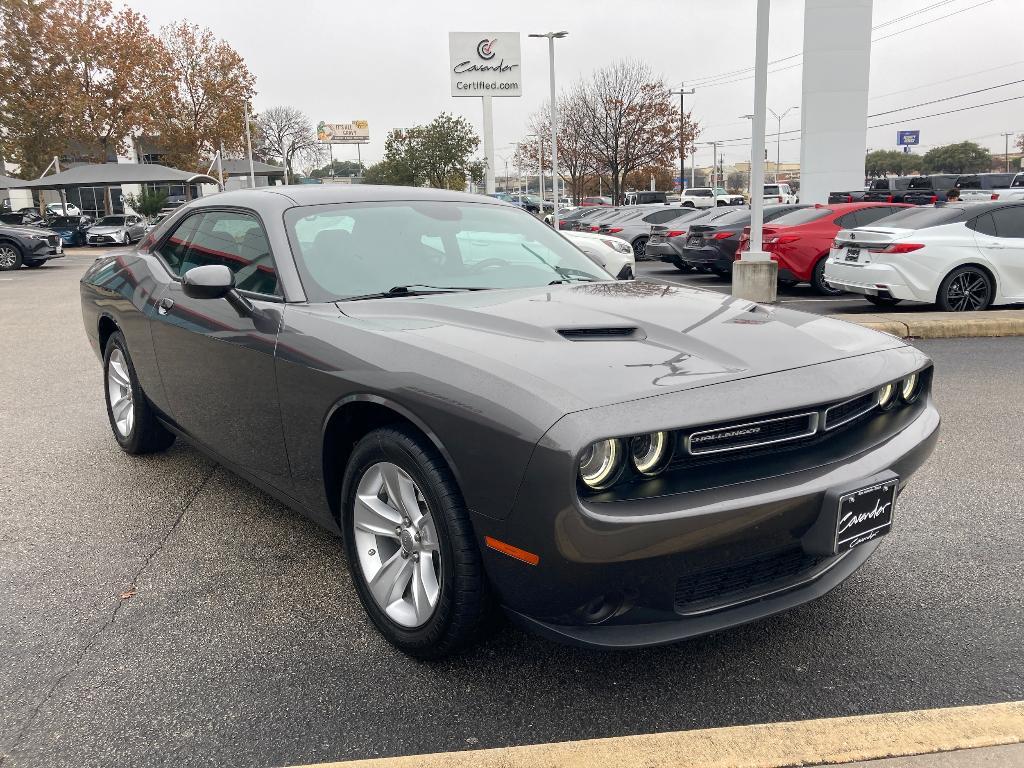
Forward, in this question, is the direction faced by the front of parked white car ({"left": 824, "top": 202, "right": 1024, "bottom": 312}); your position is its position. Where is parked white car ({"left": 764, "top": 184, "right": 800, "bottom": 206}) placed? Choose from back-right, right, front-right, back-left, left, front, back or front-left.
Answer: front-left

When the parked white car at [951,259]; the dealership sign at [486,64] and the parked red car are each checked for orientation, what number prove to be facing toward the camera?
1

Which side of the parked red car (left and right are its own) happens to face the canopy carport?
left

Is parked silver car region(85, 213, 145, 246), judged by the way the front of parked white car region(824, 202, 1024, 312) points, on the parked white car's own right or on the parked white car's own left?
on the parked white car's own left

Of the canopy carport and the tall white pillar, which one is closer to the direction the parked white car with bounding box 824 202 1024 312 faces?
the tall white pillar

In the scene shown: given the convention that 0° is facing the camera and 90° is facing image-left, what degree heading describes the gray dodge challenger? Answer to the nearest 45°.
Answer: approximately 315°

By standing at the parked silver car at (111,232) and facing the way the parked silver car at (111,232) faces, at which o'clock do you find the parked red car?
The parked red car is roughly at 10 o'clock from the parked silver car.

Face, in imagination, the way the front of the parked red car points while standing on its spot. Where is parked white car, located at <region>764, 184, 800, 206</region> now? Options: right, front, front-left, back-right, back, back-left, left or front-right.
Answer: front-left

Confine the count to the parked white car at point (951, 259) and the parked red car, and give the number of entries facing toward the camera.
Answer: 0

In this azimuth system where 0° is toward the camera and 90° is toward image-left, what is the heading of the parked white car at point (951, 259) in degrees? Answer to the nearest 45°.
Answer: approximately 225°

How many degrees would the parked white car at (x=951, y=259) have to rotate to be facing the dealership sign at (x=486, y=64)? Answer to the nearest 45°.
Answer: approximately 90° to its left

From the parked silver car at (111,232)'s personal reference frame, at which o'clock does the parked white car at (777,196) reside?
The parked white car is roughly at 8 o'clock from the parked silver car.

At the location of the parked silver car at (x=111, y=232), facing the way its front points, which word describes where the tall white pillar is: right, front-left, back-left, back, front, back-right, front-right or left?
left

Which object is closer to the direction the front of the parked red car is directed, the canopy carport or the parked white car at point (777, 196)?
the parked white car

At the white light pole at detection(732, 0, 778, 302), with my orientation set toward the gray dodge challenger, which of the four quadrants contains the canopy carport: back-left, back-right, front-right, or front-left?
back-right

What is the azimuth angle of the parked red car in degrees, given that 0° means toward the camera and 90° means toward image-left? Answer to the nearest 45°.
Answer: approximately 225°
